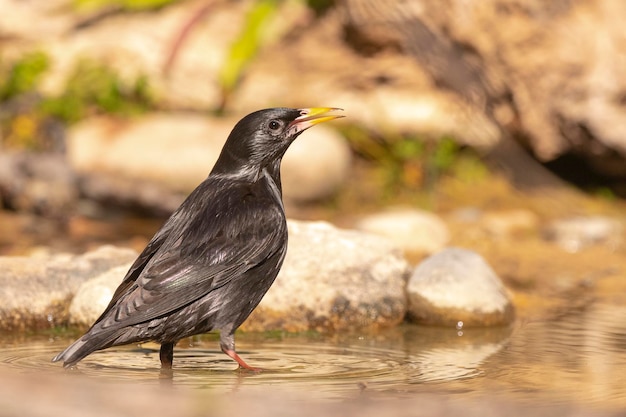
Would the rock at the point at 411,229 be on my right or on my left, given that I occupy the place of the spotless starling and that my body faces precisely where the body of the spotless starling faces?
on my left

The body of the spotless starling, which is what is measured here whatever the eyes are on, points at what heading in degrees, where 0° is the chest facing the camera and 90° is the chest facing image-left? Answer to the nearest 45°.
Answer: approximately 270°

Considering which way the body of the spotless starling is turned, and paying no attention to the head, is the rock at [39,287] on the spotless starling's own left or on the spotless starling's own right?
on the spotless starling's own left

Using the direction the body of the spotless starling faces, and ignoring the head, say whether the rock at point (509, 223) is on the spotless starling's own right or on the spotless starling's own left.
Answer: on the spotless starling's own left

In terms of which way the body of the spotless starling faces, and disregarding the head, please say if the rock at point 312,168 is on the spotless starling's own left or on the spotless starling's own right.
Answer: on the spotless starling's own left

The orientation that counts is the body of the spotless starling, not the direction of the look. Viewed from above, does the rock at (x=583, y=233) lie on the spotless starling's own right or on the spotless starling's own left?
on the spotless starling's own left

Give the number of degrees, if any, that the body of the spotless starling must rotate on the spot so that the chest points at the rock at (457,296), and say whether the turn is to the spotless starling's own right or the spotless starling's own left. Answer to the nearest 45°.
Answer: approximately 45° to the spotless starling's own left
